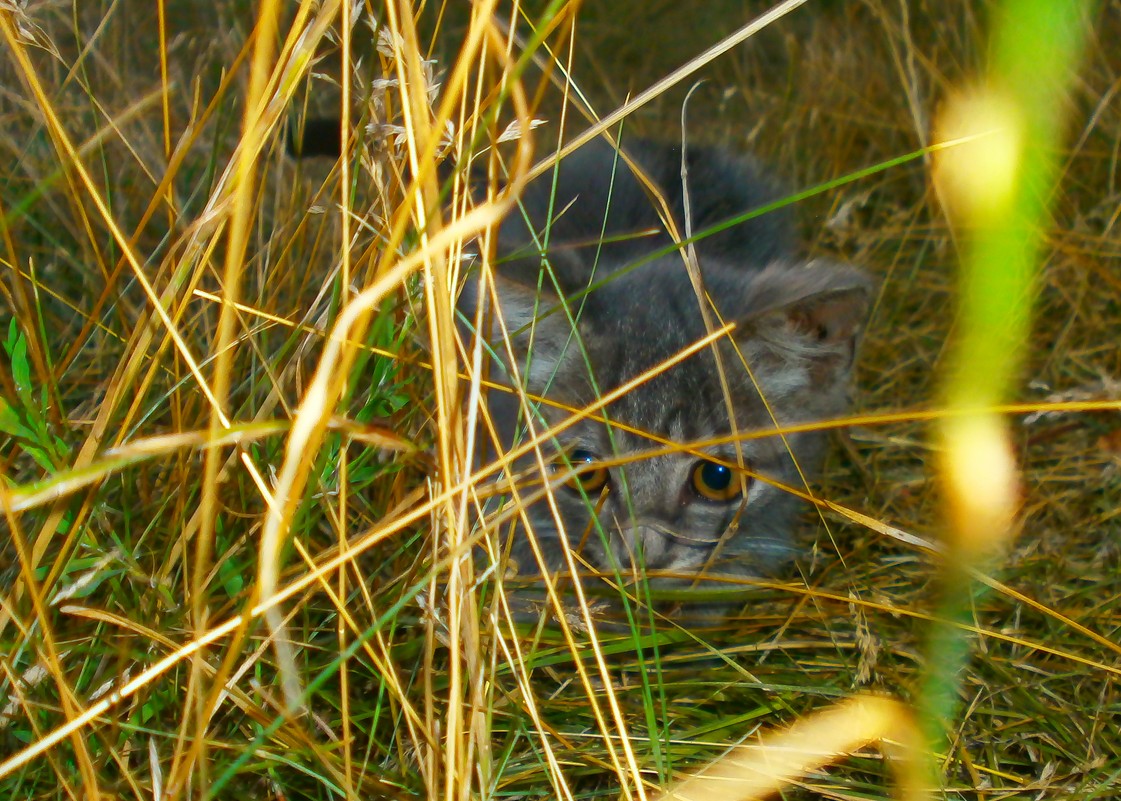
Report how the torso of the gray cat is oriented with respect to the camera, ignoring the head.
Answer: toward the camera
